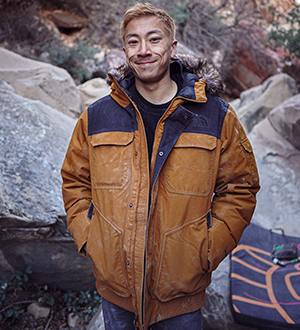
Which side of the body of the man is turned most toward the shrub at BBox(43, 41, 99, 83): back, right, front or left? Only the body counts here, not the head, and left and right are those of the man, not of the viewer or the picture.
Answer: back

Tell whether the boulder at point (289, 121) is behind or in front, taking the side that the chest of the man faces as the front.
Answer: behind

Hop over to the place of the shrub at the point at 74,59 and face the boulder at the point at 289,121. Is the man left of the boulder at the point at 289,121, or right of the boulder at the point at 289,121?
right

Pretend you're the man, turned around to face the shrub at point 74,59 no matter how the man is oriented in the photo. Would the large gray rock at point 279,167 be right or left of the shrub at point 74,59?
right

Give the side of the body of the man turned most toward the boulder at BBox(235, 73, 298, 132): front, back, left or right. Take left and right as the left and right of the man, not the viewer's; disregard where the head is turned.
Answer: back

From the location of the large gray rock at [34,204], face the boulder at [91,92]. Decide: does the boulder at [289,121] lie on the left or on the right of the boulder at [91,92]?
right

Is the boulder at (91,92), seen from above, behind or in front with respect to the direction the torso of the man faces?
behind

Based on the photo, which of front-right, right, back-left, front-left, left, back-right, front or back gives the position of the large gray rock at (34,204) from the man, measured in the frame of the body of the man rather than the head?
back-right

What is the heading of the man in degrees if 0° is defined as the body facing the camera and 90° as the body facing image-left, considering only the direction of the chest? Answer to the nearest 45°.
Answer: approximately 0°
